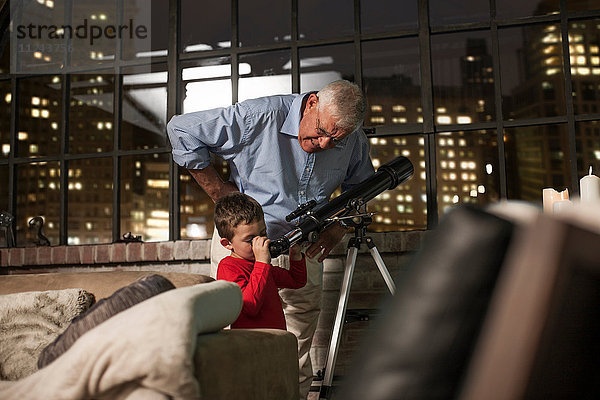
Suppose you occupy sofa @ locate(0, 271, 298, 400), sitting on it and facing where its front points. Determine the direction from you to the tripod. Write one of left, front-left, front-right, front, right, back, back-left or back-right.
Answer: back-left

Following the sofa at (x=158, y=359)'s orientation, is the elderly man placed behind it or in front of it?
behind

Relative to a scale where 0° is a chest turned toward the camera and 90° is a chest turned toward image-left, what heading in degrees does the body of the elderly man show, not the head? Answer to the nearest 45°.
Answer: approximately 315°

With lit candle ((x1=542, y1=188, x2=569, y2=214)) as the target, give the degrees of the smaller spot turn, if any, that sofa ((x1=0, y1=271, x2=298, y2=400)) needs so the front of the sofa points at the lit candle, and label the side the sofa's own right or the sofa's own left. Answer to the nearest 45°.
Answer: approximately 90° to the sofa's own left

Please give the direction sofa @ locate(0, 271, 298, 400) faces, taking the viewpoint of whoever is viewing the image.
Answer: facing the viewer

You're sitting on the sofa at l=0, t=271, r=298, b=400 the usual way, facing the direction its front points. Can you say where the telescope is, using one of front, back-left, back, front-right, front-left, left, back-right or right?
back-left

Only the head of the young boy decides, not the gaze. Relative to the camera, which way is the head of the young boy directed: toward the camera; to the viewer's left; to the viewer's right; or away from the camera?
to the viewer's right
